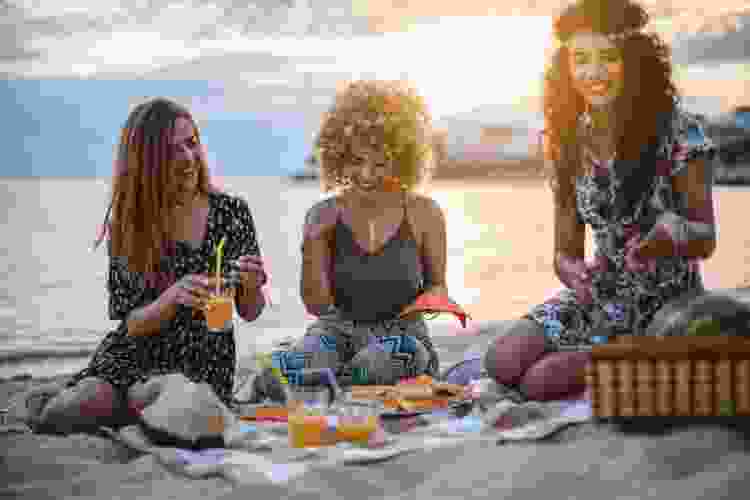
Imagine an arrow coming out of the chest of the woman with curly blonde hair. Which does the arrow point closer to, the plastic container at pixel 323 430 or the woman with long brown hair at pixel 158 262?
the plastic container

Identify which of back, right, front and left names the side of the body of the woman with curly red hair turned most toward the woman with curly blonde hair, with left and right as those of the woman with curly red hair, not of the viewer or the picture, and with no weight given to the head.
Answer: right

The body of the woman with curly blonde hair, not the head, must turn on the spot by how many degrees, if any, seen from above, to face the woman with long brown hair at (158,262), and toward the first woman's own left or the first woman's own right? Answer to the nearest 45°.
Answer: approximately 45° to the first woman's own right

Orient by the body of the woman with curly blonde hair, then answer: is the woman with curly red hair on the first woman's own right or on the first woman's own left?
on the first woman's own left

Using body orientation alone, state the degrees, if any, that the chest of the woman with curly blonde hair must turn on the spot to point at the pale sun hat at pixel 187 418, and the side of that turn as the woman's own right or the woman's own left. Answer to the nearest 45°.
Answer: approximately 45° to the woman's own right

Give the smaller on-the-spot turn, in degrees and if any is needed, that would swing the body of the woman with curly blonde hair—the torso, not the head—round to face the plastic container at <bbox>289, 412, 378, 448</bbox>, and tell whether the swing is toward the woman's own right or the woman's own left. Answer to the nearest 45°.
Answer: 0° — they already face it

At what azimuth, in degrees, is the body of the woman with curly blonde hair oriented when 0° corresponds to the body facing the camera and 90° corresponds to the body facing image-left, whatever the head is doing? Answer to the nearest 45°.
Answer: approximately 0°
